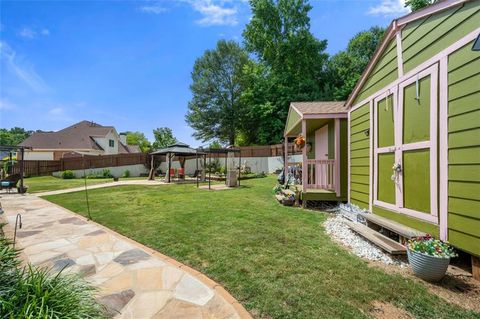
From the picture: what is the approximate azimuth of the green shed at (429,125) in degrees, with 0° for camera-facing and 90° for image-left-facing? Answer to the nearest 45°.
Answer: approximately 45°

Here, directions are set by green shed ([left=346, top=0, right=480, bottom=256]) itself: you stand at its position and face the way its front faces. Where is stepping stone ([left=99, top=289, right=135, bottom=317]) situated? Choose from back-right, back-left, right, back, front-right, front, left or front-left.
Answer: front

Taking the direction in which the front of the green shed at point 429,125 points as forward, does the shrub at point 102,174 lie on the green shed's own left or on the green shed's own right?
on the green shed's own right

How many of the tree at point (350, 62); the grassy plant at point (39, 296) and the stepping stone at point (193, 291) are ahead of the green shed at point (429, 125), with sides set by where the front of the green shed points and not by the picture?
2

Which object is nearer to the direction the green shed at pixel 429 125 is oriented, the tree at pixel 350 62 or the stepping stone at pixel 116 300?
the stepping stone

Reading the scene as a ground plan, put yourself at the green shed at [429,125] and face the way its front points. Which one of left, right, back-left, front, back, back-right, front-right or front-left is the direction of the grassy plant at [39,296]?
front

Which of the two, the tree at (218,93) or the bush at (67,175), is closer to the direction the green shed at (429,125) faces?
the bush

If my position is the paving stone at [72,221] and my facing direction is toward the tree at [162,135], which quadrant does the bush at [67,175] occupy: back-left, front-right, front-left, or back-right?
front-left

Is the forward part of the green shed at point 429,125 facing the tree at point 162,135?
no

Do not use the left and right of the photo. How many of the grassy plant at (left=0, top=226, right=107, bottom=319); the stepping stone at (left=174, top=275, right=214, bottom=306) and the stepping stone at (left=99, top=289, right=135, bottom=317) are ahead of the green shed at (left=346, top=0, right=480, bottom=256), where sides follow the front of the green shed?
3

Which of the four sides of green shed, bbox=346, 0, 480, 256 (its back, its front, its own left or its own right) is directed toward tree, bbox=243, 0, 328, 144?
right

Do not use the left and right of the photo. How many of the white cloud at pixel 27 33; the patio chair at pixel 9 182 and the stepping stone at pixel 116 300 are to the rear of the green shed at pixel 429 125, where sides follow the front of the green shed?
0

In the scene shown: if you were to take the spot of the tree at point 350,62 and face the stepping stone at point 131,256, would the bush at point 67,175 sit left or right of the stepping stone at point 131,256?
right

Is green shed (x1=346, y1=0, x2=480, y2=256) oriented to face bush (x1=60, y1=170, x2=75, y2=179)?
no

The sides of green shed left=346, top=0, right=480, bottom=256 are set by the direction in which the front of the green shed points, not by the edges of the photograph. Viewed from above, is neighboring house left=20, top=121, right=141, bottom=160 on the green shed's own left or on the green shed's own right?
on the green shed's own right

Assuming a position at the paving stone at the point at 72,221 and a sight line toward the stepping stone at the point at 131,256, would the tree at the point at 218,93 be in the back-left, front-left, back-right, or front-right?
back-left

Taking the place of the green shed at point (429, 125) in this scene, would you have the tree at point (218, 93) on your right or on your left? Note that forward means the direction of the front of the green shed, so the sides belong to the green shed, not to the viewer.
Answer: on your right

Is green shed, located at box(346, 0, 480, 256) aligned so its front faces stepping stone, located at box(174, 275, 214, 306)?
yes
